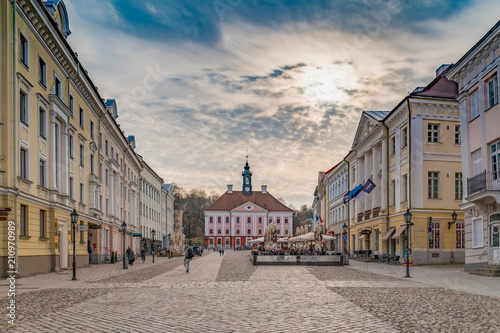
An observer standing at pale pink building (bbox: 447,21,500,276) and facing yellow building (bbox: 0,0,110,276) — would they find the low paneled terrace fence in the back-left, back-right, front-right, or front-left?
front-right

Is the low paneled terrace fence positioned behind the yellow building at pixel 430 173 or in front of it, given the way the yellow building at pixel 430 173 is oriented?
in front

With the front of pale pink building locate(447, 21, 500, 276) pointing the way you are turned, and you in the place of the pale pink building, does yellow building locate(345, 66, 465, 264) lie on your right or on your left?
on your right

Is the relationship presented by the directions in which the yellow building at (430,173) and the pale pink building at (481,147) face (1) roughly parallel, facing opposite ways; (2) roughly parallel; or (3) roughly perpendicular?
roughly parallel

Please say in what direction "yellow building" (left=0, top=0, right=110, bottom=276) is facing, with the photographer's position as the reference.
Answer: facing the viewer and to the right of the viewer

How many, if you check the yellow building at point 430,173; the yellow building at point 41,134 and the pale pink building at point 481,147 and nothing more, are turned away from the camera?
0

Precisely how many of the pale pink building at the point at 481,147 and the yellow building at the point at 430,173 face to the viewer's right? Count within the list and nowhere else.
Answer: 0

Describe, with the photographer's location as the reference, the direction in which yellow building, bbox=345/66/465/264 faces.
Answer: facing the viewer and to the left of the viewer

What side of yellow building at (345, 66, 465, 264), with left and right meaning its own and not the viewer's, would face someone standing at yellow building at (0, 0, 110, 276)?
front

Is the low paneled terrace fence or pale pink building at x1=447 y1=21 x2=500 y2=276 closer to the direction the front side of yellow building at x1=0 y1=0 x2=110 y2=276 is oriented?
the pale pink building

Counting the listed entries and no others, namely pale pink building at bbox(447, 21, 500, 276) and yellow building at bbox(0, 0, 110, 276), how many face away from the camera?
0
